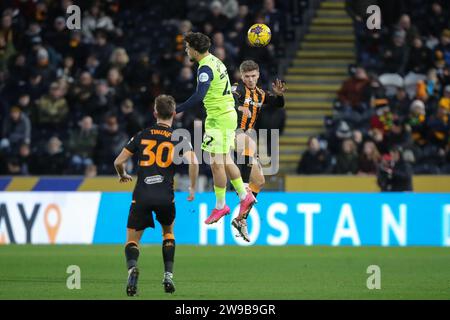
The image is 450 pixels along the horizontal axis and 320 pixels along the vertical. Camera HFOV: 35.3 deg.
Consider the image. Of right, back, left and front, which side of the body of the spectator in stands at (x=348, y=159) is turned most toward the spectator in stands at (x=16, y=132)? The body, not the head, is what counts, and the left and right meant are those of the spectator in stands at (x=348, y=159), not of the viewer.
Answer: right

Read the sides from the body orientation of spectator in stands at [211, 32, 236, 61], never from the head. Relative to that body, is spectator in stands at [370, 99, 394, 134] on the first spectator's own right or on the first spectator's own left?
on the first spectator's own left

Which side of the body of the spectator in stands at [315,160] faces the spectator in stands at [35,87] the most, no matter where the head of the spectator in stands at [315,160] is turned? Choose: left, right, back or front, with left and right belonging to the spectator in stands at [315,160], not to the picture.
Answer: right

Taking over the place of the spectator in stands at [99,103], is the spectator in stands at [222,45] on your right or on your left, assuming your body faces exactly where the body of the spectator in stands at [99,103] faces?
on your left

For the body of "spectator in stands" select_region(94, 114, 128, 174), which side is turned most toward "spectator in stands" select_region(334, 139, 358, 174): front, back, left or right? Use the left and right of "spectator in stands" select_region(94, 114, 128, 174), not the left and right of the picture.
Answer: left

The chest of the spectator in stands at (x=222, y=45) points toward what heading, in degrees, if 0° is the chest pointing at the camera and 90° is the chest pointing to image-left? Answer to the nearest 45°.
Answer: approximately 0°

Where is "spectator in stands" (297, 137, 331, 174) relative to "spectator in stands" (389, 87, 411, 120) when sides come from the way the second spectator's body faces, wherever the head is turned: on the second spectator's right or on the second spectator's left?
on the second spectator's right

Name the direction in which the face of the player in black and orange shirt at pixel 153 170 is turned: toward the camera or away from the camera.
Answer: away from the camera
